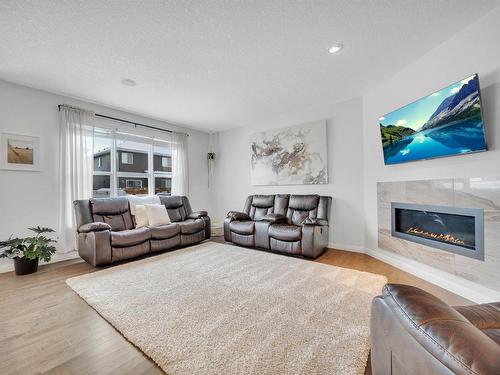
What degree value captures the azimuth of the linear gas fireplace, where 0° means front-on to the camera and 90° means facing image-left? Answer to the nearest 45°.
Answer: approximately 45°

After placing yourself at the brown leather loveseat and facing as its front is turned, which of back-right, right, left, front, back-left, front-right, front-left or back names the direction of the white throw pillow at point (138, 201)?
front-right

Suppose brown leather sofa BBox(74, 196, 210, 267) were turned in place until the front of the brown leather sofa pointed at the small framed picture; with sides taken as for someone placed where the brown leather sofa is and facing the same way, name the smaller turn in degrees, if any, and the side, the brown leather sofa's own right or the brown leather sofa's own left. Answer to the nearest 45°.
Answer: approximately 135° to the brown leather sofa's own right

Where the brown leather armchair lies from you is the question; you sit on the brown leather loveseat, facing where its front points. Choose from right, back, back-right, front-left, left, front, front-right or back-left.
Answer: front-left

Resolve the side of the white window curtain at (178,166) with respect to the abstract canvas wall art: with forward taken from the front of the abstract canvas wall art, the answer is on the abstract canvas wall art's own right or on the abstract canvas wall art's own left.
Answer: on the abstract canvas wall art's own right

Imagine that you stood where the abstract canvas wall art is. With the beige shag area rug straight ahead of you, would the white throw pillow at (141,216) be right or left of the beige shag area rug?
right

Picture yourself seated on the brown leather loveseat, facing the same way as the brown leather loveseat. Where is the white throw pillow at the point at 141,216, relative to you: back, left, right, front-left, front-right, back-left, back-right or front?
front-right

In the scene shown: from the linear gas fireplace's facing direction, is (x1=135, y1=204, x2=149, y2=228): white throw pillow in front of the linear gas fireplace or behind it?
in front

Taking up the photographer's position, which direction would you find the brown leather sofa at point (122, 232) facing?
facing the viewer and to the right of the viewer

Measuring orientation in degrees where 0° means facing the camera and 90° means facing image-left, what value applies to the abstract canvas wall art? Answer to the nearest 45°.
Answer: approximately 45°

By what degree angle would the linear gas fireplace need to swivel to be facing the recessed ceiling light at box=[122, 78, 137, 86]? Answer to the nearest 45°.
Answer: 0° — it already faces it
